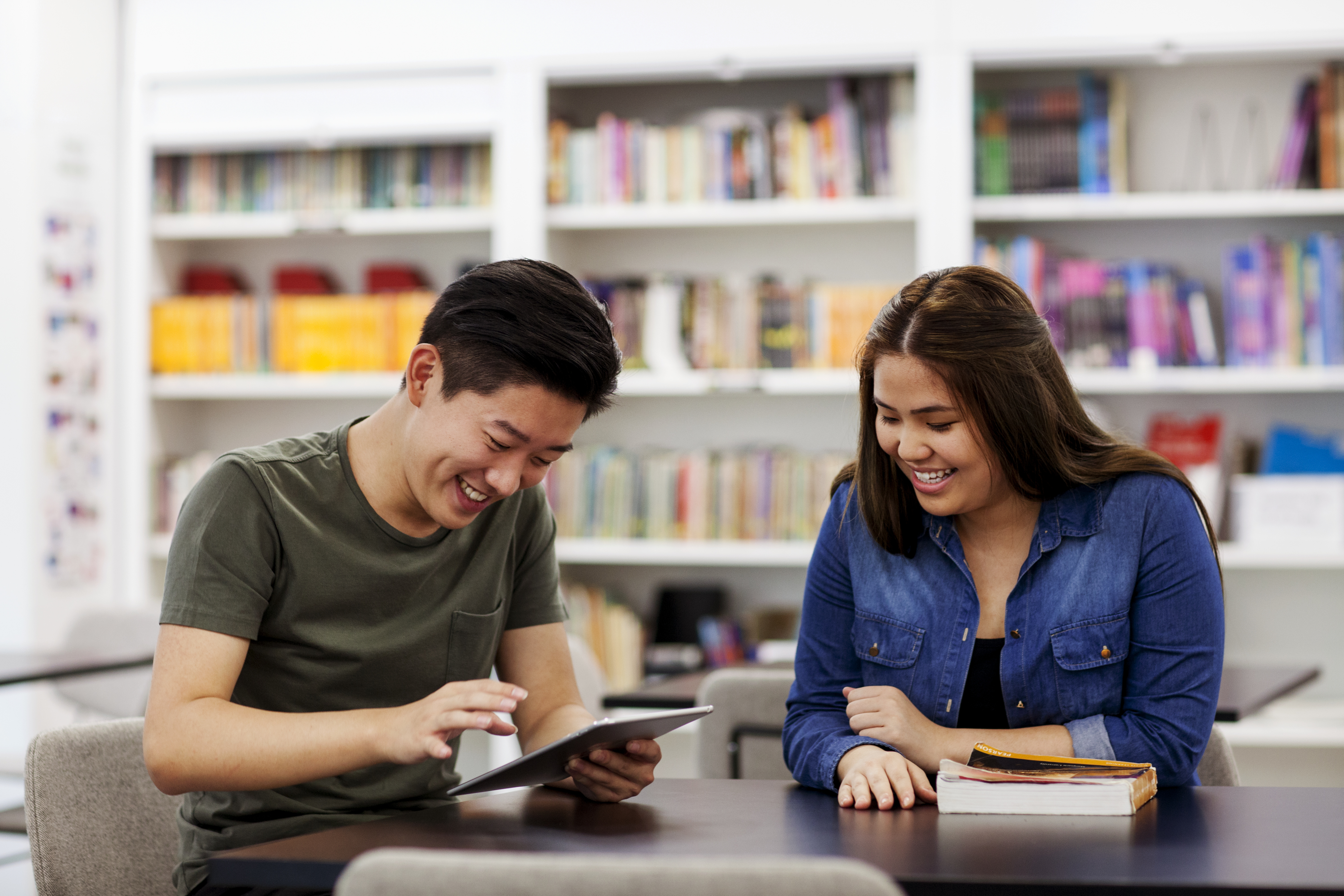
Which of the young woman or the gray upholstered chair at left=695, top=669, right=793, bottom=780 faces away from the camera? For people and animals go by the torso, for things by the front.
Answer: the gray upholstered chair

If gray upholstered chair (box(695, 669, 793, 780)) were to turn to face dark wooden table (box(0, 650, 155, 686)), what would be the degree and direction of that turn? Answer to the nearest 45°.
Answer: approximately 90° to its left

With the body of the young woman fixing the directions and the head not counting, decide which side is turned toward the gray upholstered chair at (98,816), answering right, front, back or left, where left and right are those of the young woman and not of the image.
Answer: right

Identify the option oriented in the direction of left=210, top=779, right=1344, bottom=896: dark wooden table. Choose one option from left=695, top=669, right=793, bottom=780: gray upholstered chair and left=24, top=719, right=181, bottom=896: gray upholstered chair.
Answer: left=24, top=719, right=181, bottom=896: gray upholstered chair

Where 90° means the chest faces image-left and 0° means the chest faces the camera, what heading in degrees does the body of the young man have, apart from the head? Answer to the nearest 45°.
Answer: approximately 315°

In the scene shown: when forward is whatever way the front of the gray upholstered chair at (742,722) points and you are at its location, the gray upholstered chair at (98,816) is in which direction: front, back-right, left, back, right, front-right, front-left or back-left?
back-left

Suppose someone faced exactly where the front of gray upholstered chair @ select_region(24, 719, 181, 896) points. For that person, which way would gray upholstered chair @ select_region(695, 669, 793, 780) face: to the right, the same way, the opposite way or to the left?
to the left

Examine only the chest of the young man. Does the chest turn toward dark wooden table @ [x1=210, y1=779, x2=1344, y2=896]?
yes

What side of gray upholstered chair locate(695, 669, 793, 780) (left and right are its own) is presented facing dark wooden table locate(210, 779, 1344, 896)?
back

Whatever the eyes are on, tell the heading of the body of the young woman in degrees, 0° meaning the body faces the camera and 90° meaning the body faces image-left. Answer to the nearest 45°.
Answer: approximately 0°

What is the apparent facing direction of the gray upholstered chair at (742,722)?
away from the camera

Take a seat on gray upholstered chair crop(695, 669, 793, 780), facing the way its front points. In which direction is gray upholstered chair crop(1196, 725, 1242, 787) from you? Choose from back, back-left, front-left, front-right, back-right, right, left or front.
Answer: back-right
